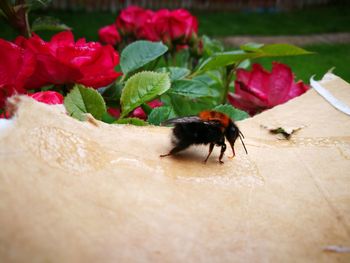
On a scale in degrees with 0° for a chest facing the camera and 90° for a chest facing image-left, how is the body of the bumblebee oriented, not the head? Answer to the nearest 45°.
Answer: approximately 270°

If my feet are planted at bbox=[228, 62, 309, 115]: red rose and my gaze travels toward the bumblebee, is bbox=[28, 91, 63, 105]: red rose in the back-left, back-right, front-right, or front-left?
front-right

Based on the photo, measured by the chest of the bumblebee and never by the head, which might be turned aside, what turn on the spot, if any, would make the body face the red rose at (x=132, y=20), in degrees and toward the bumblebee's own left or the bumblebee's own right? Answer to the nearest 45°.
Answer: approximately 90° to the bumblebee's own left

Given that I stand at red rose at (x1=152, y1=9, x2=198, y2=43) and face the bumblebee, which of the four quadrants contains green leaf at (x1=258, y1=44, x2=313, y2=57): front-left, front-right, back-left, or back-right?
front-left

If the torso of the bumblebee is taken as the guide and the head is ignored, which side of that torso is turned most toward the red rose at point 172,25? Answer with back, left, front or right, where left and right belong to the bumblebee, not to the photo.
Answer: left

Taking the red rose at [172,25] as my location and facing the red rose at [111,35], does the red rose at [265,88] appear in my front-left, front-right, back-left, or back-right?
back-left

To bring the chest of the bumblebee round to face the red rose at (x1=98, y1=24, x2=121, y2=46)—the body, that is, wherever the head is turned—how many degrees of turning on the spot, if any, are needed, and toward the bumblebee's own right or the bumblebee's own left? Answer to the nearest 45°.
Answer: approximately 90° to the bumblebee's own left
